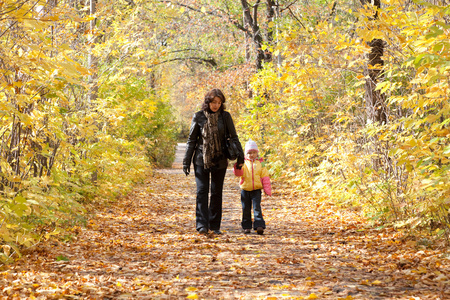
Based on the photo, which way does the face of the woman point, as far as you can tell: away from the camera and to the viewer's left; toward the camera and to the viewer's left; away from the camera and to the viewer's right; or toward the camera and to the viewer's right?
toward the camera and to the viewer's right

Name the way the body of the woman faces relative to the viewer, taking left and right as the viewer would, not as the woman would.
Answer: facing the viewer

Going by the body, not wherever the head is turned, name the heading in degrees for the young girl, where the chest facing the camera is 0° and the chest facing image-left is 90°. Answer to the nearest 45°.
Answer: approximately 0°
